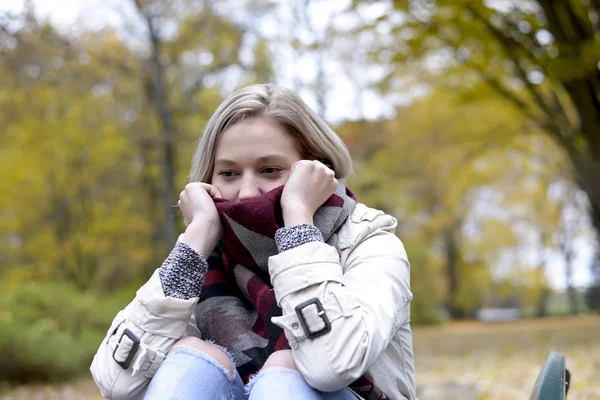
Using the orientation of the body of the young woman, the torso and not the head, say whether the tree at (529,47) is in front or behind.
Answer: behind

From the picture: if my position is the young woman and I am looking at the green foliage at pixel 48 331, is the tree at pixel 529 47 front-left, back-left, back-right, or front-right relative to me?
front-right

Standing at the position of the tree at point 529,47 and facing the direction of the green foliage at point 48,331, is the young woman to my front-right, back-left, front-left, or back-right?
front-left

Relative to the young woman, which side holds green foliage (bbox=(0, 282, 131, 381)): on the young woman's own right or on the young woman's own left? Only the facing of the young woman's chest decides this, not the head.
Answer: on the young woman's own right

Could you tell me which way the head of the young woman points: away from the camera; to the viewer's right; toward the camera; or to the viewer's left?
toward the camera

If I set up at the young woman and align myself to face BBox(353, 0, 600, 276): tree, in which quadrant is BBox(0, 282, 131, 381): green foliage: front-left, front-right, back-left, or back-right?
front-left

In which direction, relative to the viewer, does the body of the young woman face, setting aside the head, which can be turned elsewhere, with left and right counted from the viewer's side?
facing the viewer and to the left of the viewer
